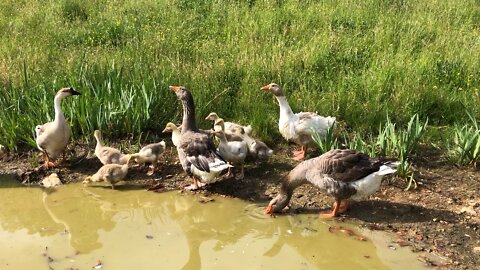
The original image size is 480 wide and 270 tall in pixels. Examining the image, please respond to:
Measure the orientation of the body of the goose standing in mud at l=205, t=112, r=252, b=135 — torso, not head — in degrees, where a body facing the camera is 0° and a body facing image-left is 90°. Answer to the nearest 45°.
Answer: approximately 90°

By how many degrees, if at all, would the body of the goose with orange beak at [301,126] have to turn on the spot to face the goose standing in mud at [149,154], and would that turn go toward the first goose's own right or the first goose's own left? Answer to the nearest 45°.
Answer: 0° — it already faces it

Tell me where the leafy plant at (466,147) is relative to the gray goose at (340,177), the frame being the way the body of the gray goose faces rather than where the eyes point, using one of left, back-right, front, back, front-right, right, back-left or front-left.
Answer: back-right

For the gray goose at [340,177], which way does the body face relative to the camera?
to the viewer's left

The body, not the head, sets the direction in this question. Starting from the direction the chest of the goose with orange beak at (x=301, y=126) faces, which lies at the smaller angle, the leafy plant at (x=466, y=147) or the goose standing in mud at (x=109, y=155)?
the goose standing in mud

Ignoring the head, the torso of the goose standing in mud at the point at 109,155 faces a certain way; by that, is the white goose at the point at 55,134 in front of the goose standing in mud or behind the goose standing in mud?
in front

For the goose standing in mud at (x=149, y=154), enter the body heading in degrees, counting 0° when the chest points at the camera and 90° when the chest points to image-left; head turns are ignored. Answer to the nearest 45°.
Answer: approximately 90°

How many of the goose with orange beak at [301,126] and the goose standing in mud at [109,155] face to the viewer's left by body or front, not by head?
2

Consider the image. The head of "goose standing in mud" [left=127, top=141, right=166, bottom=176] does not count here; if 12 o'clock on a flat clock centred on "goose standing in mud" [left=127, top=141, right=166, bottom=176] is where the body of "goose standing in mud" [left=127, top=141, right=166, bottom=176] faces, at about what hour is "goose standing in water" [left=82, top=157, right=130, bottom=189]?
"goose standing in water" [left=82, top=157, right=130, bottom=189] is roughly at 11 o'clock from "goose standing in mud" [left=127, top=141, right=166, bottom=176].

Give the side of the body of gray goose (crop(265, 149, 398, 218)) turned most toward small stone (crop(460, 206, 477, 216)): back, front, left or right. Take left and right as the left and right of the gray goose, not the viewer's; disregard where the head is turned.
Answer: back

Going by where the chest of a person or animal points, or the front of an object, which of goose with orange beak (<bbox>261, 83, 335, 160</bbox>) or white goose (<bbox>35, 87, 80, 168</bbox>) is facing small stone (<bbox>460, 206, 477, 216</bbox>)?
the white goose

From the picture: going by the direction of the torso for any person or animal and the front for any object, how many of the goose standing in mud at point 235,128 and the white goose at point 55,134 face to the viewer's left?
1

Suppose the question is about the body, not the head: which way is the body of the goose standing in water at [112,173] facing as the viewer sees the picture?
to the viewer's left

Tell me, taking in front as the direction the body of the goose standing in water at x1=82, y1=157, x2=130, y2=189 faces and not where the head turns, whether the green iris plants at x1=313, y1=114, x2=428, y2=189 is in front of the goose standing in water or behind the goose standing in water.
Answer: behind
